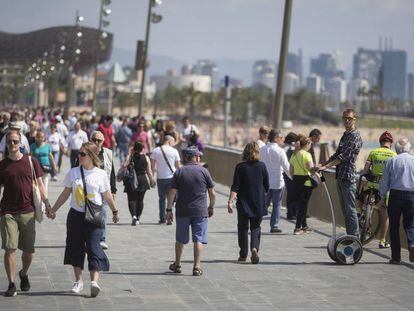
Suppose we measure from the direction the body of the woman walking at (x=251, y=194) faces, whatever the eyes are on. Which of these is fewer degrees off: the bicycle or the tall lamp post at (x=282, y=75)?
the tall lamp post

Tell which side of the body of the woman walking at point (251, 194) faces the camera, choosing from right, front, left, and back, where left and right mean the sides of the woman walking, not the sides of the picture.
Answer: back

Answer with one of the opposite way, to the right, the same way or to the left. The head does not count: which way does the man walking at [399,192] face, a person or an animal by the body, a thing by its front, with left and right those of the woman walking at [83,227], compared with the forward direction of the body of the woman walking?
the opposite way

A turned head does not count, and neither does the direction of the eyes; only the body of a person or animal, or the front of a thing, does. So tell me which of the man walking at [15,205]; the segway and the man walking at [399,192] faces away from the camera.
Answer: the man walking at [399,192]

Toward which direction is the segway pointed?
to the viewer's left

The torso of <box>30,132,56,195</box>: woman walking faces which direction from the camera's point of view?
toward the camera

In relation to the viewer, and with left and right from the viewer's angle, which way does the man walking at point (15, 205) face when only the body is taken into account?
facing the viewer

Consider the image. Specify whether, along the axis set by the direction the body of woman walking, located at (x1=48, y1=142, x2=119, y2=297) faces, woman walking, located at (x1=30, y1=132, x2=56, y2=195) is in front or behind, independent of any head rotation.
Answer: behind

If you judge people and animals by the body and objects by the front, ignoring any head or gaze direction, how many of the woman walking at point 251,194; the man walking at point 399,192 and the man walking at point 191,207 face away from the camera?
3

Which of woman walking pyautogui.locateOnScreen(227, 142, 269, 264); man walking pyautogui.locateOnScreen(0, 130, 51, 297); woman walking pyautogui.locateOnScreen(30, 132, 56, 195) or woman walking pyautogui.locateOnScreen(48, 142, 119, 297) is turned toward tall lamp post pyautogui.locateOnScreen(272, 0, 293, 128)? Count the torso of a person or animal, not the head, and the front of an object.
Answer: woman walking pyautogui.locateOnScreen(227, 142, 269, 264)

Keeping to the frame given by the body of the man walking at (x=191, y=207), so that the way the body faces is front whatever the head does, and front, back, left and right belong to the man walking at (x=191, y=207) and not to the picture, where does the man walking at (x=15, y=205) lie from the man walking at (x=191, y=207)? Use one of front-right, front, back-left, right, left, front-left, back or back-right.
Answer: back-left

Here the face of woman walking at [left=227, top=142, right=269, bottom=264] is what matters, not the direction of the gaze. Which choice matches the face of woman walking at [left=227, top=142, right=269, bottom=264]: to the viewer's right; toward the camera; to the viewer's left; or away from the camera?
away from the camera

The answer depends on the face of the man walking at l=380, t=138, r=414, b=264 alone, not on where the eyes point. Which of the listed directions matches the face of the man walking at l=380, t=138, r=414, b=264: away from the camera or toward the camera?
away from the camera

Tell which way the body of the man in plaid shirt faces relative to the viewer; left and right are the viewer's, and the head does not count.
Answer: facing to the left of the viewer

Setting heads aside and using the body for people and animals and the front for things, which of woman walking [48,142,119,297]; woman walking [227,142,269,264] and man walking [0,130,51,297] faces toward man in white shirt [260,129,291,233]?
woman walking [227,142,269,264]

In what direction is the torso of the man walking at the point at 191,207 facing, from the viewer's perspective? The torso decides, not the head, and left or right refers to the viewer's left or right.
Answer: facing away from the viewer
